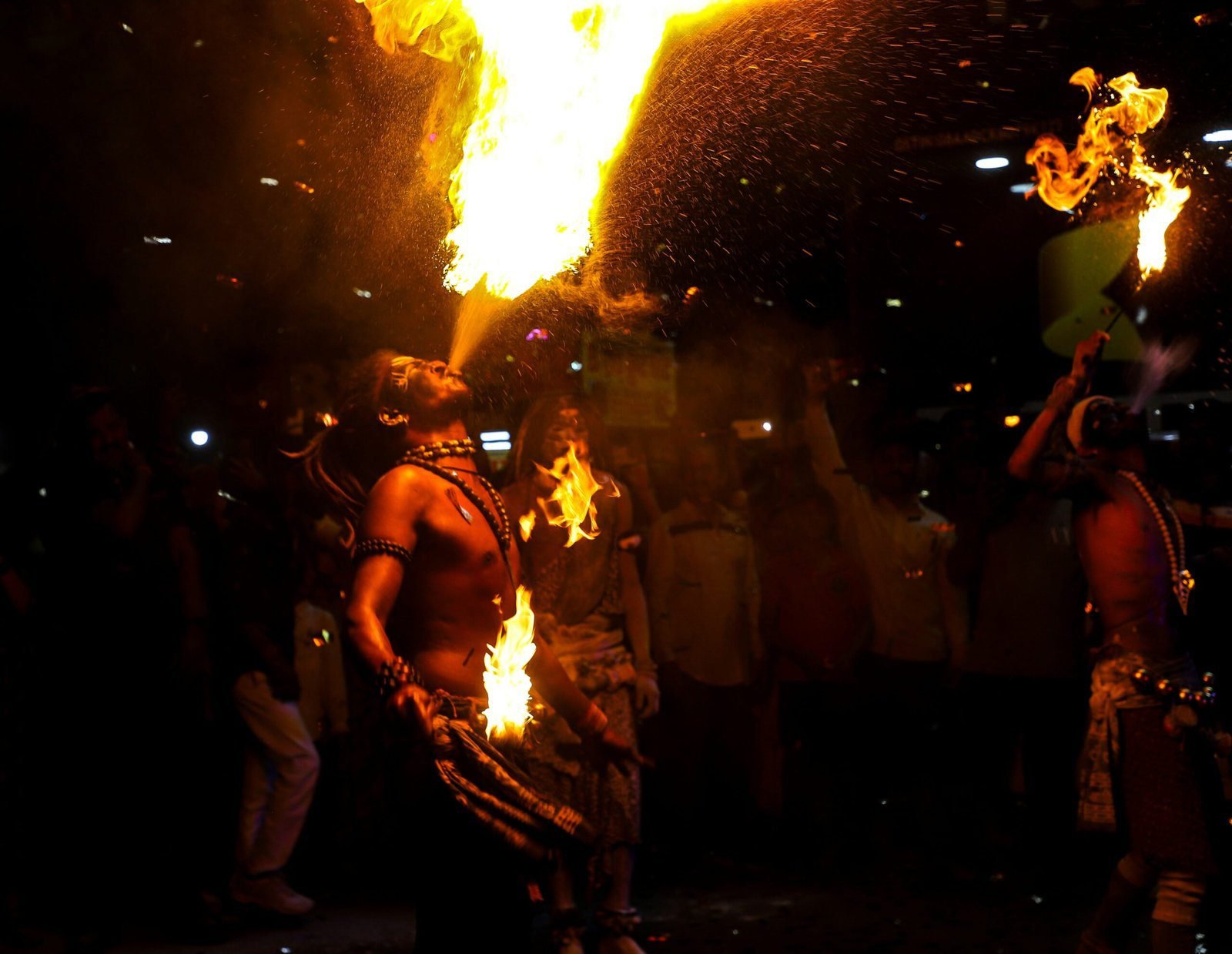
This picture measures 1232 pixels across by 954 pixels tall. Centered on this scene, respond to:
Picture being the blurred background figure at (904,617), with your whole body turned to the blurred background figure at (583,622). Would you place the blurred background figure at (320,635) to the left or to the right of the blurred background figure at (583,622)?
right

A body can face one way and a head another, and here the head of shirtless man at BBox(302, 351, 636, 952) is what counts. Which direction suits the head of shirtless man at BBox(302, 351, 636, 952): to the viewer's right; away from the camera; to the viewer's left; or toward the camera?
to the viewer's right

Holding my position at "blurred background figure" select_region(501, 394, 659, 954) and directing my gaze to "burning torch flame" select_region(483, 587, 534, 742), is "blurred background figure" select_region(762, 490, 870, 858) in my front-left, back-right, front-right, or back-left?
back-left

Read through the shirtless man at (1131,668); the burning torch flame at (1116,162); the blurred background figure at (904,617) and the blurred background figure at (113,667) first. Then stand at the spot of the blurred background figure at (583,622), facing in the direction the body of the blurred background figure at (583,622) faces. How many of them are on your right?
1

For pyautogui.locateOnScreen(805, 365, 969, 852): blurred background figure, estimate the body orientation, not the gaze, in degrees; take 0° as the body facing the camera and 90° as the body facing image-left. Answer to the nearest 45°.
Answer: approximately 0°

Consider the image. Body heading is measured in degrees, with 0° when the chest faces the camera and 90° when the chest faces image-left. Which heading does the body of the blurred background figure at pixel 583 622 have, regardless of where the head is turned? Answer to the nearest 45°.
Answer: approximately 0°
